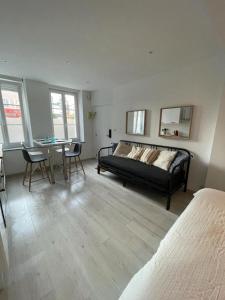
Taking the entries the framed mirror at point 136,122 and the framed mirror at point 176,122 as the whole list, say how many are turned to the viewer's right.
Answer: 0

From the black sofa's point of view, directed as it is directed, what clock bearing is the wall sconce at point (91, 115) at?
The wall sconce is roughly at 3 o'clock from the black sofa.

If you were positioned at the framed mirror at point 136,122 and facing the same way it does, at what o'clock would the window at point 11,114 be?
The window is roughly at 1 o'clock from the framed mirror.

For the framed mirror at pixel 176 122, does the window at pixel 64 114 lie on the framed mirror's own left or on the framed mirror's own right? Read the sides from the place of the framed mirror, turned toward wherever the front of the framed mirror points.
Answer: on the framed mirror's own right

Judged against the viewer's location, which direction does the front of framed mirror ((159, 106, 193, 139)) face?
facing the viewer and to the left of the viewer

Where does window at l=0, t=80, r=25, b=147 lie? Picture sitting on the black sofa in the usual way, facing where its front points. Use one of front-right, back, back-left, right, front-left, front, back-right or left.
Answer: front-right
